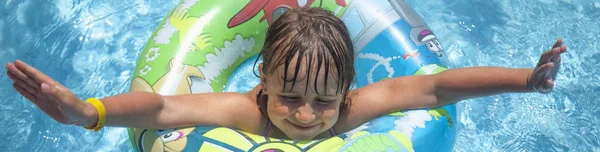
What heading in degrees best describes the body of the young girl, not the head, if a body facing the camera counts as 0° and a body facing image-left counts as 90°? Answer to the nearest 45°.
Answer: approximately 0°
